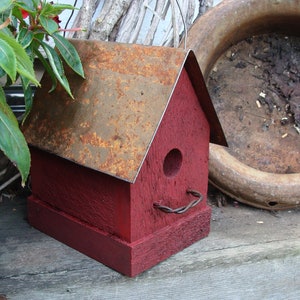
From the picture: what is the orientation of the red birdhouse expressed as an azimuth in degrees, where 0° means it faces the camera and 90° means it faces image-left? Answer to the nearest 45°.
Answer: approximately 315°

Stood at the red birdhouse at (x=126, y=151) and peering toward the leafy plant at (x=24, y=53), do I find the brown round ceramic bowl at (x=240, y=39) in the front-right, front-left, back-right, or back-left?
back-right
